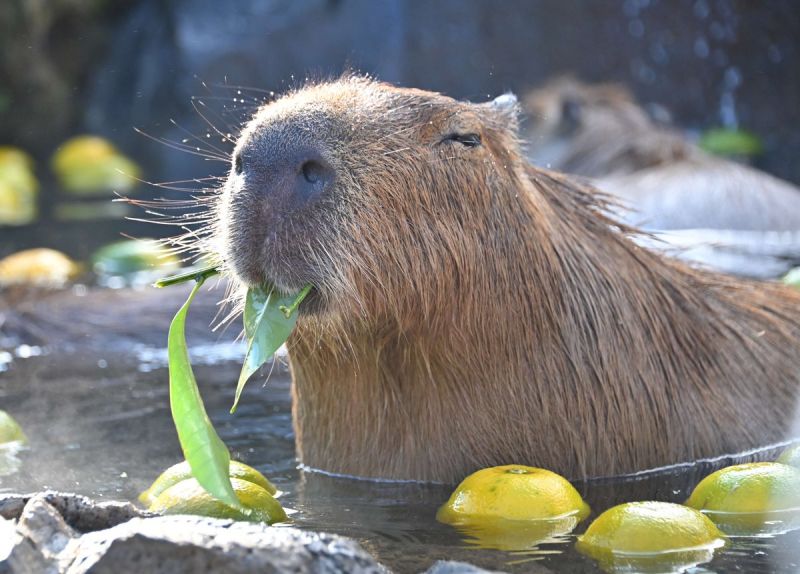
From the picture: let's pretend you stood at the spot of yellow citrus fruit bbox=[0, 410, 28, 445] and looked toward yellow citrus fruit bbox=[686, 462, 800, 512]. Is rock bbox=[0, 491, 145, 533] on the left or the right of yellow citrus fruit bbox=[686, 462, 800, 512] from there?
right

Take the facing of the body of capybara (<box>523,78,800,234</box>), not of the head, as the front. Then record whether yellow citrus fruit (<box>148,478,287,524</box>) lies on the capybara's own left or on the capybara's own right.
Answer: on the capybara's own left

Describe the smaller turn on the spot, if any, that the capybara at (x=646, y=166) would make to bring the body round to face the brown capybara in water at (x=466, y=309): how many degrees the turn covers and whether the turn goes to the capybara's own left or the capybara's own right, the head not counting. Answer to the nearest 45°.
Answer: approximately 90° to the capybara's own left

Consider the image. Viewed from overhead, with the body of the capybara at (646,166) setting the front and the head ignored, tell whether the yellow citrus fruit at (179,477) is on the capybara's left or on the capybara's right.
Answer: on the capybara's left

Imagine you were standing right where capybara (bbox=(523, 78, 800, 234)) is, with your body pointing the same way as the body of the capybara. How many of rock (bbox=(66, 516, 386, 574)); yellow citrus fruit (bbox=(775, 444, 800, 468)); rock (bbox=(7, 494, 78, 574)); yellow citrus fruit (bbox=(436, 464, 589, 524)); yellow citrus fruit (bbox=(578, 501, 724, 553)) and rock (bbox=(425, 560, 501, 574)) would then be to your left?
6

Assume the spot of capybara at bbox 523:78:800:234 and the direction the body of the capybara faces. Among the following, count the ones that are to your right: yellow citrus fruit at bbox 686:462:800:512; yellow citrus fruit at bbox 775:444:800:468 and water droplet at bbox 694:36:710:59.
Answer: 1

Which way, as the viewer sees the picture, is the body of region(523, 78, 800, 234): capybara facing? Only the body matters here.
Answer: to the viewer's left

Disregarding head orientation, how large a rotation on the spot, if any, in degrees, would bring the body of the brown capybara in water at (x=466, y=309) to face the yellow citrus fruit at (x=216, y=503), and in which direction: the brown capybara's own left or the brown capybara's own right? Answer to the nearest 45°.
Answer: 0° — it already faces it

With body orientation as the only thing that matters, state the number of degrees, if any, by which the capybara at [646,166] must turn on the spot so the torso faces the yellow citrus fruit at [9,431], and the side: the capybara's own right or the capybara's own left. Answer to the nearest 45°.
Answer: approximately 45° to the capybara's own left

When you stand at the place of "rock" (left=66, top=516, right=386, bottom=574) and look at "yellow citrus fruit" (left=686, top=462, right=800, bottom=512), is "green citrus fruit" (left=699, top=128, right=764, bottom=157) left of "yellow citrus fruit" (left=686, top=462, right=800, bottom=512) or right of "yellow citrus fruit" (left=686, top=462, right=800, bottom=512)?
left

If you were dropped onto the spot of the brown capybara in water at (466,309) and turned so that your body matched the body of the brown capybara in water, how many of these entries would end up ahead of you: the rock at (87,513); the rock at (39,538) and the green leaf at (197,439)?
3

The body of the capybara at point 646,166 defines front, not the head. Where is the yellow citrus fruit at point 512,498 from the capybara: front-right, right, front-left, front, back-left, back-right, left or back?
left

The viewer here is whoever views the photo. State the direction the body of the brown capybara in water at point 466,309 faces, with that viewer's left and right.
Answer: facing the viewer and to the left of the viewer

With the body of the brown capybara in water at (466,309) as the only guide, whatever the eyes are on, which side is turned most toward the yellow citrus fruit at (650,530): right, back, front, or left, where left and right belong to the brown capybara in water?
left

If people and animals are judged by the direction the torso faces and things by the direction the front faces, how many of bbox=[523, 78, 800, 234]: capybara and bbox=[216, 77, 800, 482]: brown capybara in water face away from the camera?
0

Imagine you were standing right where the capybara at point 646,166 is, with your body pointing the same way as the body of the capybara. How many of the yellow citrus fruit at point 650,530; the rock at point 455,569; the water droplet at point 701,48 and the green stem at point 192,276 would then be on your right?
1
